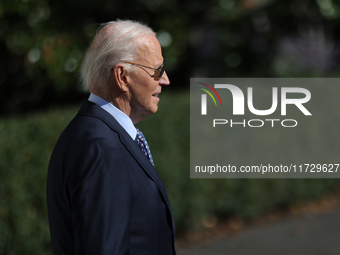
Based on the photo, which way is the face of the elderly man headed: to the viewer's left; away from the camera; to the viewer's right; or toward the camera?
to the viewer's right

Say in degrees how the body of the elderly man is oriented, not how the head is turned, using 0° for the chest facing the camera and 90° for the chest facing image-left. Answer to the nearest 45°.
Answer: approximately 270°
